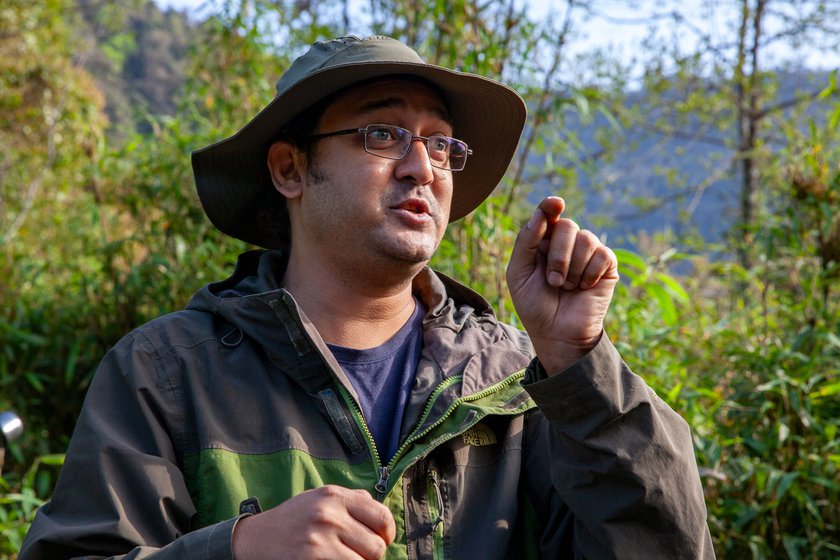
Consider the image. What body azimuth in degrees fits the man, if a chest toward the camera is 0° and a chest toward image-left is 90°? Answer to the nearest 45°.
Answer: approximately 315°

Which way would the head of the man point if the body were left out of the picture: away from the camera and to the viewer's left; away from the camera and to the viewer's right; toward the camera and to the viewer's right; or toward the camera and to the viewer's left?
toward the camera and to the viewer's right
